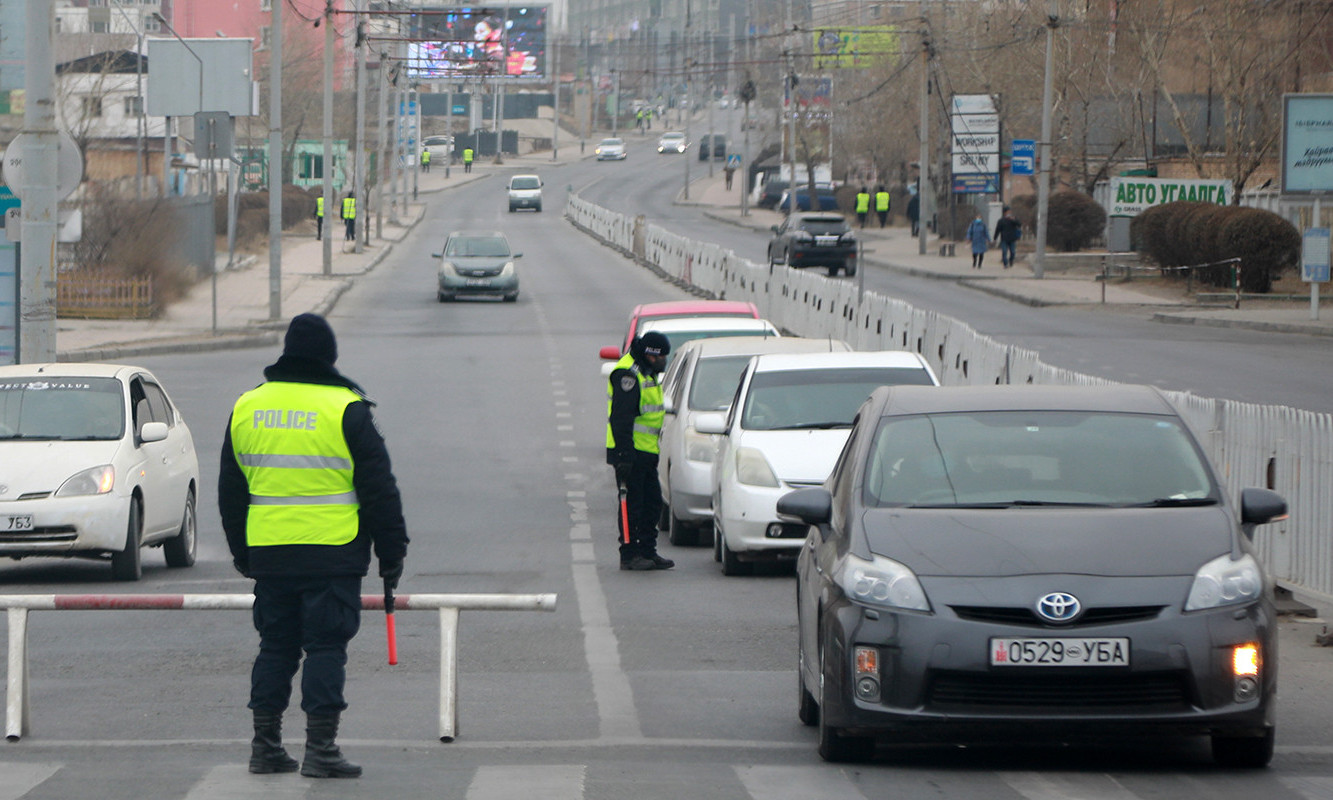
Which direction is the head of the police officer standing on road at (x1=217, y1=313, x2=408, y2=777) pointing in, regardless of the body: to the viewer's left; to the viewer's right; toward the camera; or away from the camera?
away from the camera

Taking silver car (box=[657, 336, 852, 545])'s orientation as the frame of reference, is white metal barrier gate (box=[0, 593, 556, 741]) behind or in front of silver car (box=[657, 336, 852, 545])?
in front

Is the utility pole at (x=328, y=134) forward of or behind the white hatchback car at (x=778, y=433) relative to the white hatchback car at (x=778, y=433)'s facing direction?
behind

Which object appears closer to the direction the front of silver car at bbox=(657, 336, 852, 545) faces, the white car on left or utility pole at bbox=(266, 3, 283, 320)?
the white car on left

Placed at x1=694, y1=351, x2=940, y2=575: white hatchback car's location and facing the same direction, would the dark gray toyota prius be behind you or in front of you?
in front
